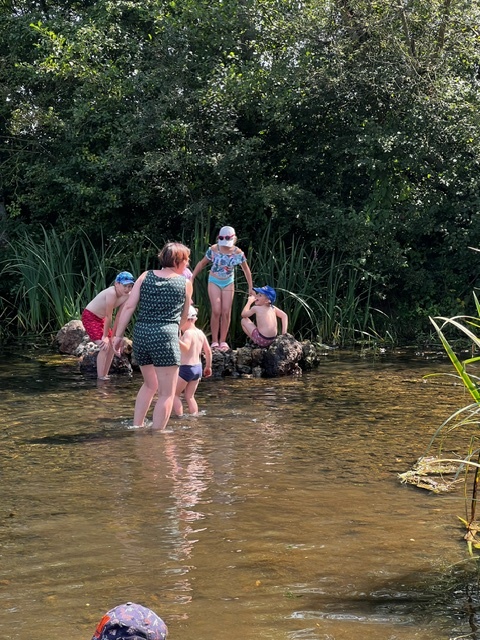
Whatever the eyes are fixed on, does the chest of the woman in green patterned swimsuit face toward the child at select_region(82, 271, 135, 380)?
no

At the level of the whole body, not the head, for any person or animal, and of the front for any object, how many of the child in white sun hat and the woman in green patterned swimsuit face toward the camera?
1

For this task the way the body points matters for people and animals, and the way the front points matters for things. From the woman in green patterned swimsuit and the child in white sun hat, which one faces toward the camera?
the child in white sun hat

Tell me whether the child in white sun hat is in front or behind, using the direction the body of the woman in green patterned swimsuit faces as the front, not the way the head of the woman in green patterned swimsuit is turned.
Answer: in front

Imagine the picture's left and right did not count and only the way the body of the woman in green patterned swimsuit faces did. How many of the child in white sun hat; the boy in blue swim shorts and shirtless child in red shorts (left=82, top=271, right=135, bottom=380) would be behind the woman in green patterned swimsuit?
0

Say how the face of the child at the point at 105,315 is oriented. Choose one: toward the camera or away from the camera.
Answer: toward the camera

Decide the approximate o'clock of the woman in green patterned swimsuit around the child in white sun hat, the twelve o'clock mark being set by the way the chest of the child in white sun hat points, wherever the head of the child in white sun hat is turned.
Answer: The woman in green patterned swimsuit is roughly at 12 o'clock from the child in white sun hat.

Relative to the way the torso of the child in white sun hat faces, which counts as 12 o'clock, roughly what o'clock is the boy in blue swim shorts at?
The boy in blue swim shorts is roughly at 12 o'clock from the child in white sun hat.

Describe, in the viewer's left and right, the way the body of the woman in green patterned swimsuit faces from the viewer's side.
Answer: facing away from the viewer and to the right of the viewer

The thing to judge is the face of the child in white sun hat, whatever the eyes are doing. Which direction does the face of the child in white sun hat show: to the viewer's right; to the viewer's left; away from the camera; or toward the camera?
toward the camera

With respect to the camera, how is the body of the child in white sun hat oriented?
toward the camera

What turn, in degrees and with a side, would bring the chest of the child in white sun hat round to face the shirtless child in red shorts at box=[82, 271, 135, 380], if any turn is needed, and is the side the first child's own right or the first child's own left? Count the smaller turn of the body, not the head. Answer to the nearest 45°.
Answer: approximately 45° to the first child's own right
